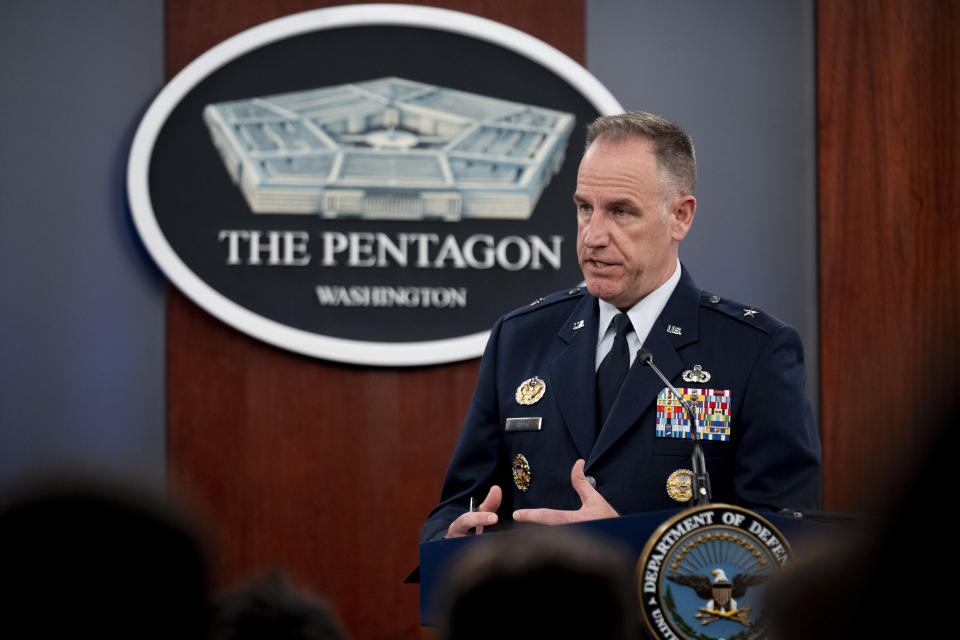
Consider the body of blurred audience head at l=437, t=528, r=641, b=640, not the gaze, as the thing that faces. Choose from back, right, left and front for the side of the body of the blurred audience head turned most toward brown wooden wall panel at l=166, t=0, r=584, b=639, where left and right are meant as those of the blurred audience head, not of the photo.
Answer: front

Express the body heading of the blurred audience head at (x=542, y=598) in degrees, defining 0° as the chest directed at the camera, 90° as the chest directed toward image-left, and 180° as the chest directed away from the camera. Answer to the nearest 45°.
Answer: approximately 180°

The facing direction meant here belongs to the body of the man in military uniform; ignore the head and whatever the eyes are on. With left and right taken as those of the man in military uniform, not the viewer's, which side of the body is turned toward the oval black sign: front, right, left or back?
right

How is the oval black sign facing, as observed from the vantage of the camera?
facing the viewer

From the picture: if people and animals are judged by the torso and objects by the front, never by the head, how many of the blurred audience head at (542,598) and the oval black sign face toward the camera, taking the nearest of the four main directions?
1

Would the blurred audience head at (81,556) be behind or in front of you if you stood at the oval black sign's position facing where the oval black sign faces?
in front

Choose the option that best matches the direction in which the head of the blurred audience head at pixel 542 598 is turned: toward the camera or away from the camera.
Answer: away from the camera

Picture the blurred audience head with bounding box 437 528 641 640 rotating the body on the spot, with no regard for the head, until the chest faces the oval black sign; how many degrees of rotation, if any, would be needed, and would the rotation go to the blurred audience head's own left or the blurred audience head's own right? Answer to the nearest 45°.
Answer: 0° — they already face it

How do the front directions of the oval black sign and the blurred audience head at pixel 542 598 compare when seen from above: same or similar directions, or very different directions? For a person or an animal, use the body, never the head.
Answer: very different directions

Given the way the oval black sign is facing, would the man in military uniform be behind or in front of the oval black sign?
in front

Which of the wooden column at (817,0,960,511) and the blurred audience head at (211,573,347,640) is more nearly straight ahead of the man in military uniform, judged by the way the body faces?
the blurred audience head

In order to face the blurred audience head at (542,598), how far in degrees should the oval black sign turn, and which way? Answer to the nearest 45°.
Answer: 0° — it already faces them

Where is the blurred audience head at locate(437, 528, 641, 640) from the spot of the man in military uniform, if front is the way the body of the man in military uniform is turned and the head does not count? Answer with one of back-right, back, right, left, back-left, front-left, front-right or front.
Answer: front-left

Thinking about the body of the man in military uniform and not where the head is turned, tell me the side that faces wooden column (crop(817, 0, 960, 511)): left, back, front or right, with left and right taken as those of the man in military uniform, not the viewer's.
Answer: back

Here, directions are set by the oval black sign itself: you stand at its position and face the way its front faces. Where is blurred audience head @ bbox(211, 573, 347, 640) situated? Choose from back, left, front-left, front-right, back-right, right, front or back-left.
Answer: front

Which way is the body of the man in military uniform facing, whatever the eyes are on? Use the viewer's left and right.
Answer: facing the viewer and to the left of the viewer
